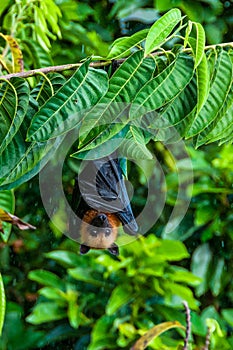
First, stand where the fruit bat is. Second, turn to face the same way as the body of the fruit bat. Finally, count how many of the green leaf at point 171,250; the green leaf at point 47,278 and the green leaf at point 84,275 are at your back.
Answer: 3

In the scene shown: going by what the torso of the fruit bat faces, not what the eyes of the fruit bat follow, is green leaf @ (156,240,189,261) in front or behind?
behind

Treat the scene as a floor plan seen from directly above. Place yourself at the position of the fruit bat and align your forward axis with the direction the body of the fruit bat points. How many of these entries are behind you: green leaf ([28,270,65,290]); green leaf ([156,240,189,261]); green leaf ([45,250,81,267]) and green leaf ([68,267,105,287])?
4

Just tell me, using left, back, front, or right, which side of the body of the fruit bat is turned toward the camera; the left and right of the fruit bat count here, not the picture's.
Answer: front

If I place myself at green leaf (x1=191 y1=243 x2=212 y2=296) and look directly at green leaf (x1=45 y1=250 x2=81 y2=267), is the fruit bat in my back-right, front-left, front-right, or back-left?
front-left

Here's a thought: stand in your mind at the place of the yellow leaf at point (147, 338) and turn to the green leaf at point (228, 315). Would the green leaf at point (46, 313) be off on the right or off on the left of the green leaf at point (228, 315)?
left
